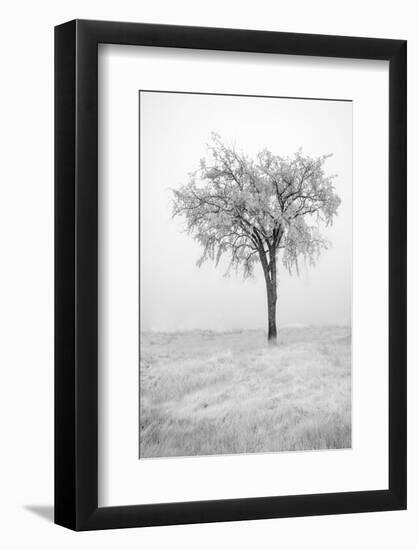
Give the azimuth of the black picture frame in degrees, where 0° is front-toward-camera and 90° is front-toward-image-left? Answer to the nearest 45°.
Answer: approximately 315°
